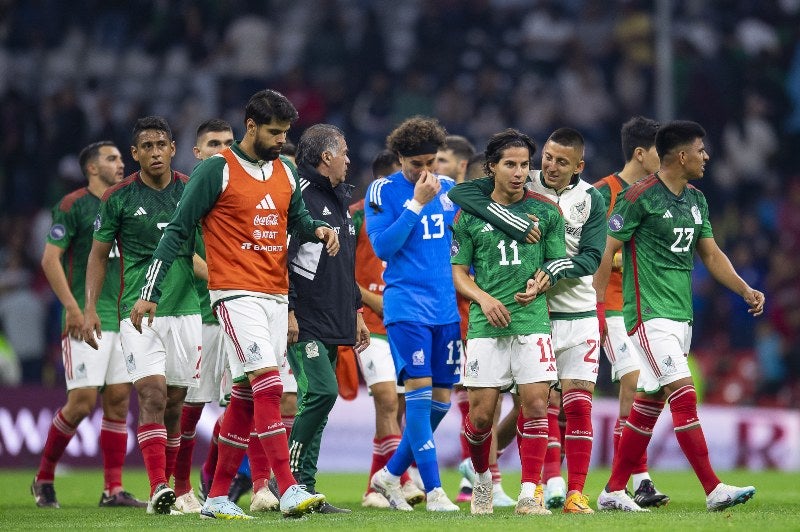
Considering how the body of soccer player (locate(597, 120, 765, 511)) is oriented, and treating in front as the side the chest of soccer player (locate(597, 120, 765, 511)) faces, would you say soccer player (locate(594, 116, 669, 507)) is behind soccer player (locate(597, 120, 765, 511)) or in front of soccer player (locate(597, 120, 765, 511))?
behind

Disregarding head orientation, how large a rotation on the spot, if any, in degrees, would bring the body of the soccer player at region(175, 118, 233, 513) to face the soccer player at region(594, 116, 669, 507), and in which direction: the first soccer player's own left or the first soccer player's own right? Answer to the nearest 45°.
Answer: approximately 45° to the first soccer player's own left

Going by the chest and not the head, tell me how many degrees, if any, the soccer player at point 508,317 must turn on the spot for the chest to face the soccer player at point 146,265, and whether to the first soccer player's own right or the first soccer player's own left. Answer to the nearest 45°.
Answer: approximately 90° to the first soccer player's own right

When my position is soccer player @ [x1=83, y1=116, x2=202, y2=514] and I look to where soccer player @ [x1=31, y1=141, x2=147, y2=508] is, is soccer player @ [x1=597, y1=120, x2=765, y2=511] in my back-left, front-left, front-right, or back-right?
back-right

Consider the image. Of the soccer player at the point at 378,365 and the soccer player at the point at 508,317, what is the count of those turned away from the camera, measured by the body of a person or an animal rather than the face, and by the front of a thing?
0

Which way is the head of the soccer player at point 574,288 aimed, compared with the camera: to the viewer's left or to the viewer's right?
to the viewer's left

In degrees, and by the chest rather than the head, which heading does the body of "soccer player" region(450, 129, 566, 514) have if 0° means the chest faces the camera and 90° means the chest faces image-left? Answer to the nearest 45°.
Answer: approximately 0°

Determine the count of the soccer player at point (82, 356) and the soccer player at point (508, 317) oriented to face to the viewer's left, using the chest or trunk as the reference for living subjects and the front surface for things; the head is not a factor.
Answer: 0

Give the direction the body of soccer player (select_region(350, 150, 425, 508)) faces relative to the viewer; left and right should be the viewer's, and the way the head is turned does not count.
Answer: facing the viewer and to the right of the viewer
